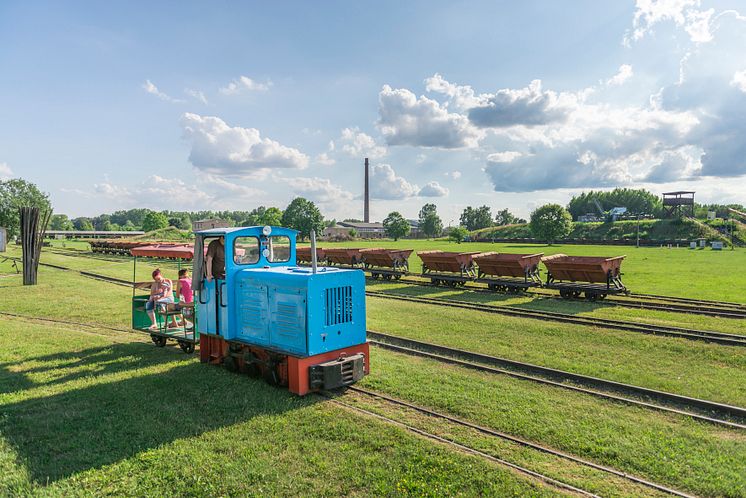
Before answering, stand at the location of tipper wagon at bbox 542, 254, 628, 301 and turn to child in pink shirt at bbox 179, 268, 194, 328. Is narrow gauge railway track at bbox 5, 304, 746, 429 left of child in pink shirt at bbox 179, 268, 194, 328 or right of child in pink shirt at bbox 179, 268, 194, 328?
left

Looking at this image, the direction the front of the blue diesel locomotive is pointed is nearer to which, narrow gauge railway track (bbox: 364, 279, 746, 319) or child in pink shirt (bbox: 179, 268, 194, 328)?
the narrow gauge railway track

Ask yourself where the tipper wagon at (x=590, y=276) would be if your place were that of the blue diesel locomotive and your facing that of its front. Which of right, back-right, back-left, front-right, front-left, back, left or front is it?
left

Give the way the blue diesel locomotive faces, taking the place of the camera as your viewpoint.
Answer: facing the viewer and to the right of the viewer

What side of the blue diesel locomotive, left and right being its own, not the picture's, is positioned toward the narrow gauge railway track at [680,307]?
left

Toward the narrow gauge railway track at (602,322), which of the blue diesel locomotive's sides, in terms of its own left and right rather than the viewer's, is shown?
left

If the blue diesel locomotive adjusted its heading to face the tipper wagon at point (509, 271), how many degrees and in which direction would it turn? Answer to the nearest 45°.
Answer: approximately 90° to its left

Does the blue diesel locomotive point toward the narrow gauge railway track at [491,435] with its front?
yes

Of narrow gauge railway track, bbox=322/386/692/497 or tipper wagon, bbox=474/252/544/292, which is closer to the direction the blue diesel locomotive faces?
the narrow gauge railway track
